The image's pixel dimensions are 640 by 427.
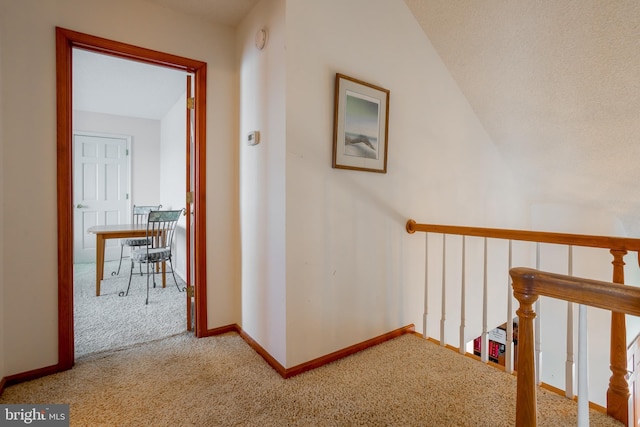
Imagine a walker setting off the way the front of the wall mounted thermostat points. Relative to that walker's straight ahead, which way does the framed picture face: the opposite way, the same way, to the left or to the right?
to the left

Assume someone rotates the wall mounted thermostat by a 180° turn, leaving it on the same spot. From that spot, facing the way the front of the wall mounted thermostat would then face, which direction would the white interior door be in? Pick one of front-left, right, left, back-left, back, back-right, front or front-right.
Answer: left

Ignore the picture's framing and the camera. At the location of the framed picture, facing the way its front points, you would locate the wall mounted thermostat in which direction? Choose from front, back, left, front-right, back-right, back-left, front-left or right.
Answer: back-right

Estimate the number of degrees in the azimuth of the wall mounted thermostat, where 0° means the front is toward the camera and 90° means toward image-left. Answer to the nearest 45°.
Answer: approximately 45°

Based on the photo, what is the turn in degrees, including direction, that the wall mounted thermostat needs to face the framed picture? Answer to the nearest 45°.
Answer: approximately 135° to its left

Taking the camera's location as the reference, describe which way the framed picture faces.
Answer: facing the viewer and to the right of the viewer

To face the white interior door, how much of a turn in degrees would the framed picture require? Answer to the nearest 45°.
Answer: approximately 180°

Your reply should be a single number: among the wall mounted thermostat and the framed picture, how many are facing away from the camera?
0
